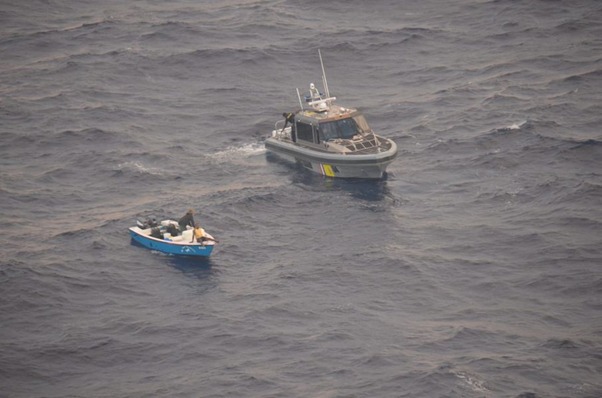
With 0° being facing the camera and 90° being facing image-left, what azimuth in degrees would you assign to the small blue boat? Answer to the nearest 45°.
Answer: approximately 315°
